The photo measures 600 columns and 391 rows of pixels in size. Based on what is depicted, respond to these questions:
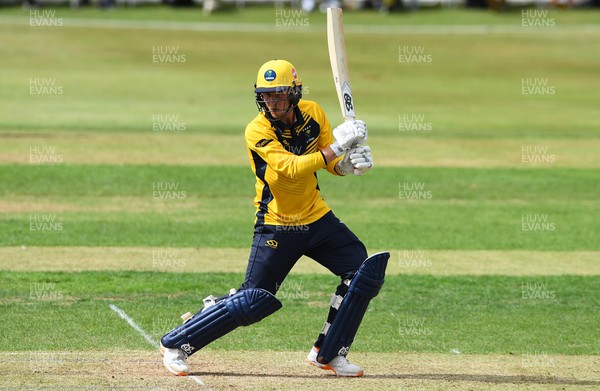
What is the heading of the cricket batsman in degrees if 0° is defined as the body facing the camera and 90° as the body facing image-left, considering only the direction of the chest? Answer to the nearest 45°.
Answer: approximately 315°
